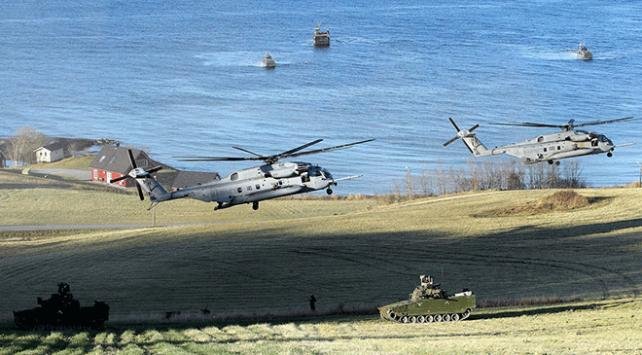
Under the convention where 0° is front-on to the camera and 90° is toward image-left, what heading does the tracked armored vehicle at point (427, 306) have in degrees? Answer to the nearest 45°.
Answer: approximately 90°

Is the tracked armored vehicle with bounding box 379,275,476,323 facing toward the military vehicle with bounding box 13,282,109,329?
yes
